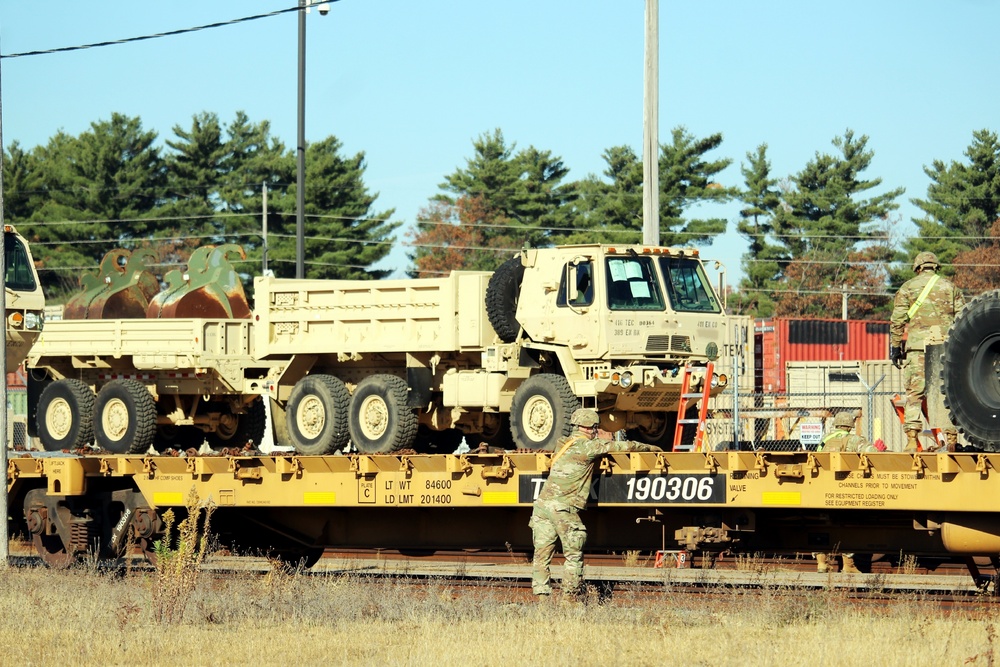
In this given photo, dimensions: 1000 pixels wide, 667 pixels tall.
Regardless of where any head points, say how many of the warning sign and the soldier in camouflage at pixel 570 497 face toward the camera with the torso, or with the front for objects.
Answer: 1

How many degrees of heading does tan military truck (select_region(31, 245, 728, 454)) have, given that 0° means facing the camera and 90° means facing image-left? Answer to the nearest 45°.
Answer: approximately 315°

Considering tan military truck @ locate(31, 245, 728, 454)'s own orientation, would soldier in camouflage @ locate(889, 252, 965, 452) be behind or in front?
in front

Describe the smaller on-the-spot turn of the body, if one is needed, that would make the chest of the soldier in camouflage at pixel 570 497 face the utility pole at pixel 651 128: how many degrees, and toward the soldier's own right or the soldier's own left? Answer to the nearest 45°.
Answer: approximately 45° to the soldier's own left

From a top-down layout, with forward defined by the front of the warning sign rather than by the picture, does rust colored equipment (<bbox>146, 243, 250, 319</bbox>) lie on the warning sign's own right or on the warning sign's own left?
on the warning sign's own right

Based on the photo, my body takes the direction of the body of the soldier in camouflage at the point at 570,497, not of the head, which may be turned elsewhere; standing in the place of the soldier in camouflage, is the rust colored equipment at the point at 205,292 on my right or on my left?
on my left
